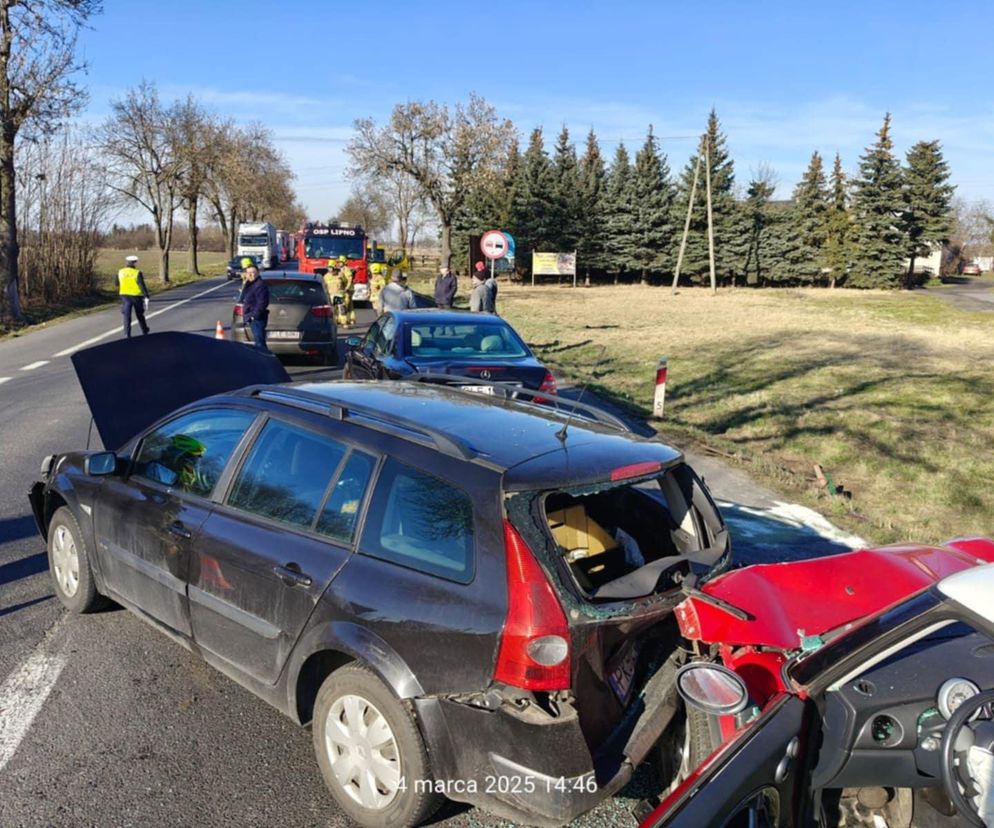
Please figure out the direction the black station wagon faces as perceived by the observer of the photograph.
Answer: facing away from the viewer and to the left of the viewer

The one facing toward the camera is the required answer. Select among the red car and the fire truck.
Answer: the fire truck

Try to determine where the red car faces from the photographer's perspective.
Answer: facing away from the viewer and to the left of the viewer

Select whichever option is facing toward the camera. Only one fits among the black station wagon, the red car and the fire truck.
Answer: the fire truck

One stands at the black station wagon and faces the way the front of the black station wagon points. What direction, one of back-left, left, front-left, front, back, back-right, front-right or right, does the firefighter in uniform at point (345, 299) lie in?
front-right

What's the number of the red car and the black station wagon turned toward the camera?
0

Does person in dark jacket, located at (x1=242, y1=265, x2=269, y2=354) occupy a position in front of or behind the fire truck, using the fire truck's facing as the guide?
in front

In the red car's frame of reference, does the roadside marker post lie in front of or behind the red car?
in front

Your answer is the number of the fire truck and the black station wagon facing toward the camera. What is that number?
1

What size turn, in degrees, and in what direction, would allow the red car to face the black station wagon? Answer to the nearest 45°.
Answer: approximately 45° to its left

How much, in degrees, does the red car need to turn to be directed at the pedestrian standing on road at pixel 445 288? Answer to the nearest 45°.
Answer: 0° — it already faces them

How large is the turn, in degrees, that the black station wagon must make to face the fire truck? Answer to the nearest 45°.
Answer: approximately 45° to its right

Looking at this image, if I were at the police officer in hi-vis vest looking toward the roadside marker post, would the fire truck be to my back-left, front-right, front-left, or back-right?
back-left

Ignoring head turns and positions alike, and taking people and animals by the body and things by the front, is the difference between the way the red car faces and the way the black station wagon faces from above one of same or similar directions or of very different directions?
same or similar directions

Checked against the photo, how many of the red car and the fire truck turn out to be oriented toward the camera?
1

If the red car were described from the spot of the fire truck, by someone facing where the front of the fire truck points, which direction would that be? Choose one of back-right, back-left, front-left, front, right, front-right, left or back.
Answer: front

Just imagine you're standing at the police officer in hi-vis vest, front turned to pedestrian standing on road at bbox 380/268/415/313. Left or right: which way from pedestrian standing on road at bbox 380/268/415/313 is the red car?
right

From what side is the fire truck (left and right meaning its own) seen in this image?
front

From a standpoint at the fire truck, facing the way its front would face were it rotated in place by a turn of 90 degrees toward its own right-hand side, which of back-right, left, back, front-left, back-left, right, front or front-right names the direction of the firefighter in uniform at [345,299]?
left

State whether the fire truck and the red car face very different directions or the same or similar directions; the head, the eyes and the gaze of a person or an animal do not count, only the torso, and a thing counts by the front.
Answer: very different directions

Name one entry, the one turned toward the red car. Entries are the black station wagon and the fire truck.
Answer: the fire truck
